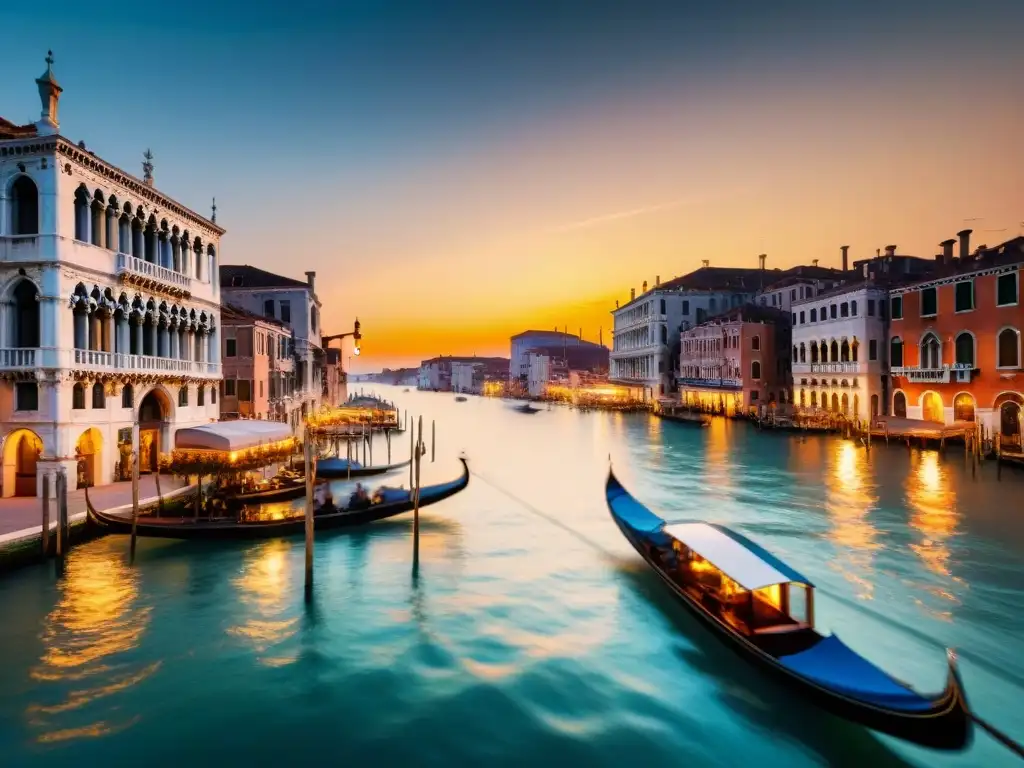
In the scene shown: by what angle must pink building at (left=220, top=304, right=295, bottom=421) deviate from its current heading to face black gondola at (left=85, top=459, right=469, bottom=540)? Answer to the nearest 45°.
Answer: approximately 45° to its right

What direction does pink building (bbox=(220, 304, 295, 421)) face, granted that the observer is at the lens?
facing the viewer and to the right of the viewer

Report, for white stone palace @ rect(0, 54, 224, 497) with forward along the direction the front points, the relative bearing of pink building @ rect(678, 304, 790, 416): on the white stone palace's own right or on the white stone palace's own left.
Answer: on the white stone palace's own left

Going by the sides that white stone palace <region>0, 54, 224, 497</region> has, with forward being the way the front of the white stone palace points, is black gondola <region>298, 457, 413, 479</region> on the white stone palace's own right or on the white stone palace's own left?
on the white stone palace's own left

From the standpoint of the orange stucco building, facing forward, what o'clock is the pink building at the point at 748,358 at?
The pink building is roughly at 3 o'clock from the orange stucco building.

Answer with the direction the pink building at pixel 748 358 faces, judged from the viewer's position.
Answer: facing the viewer and to the left of the viewer

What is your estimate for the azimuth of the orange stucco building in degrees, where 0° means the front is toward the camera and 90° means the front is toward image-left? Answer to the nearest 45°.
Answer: approximately 45°

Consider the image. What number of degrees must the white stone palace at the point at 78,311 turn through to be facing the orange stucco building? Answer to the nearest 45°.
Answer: approximately 45° to its left

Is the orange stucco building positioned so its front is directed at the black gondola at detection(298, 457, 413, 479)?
yes

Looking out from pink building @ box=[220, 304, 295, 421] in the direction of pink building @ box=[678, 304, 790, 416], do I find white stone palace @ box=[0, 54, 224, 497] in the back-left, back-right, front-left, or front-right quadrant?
back-right

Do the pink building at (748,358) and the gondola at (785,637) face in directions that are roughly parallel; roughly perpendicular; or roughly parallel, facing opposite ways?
roughly perpendicular

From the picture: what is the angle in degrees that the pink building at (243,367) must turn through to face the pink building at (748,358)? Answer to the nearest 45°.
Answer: approximately 45° to its left

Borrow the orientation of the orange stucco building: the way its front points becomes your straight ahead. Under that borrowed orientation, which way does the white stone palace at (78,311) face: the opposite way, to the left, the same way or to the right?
the opposite way

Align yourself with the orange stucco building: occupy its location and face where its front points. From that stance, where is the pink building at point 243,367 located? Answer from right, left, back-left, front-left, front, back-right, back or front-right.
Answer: front

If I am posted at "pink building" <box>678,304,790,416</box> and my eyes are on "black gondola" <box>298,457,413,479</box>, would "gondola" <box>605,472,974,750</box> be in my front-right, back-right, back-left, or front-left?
front-left

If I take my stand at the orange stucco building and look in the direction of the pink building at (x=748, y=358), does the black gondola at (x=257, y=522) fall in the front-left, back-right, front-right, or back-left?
back-left
